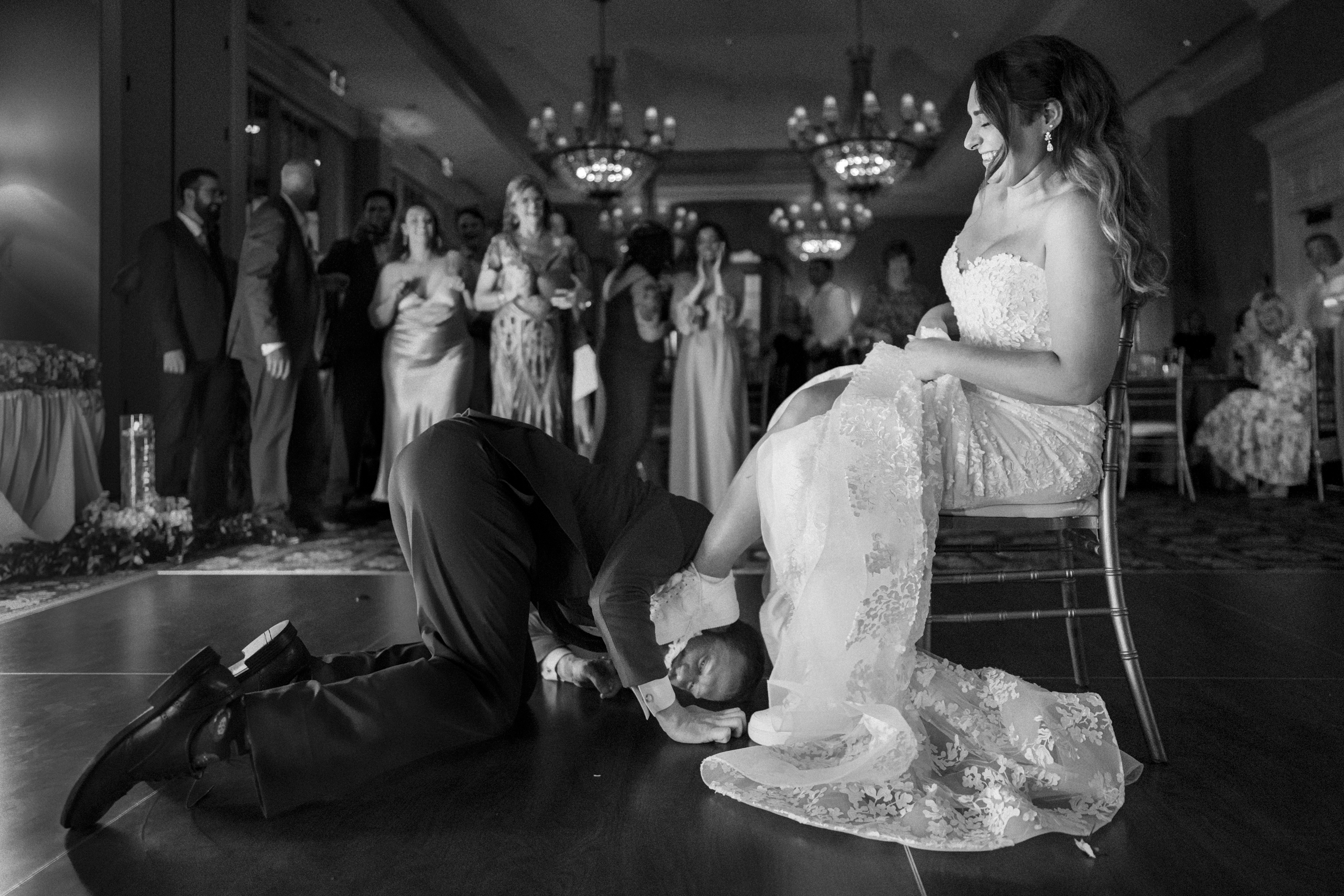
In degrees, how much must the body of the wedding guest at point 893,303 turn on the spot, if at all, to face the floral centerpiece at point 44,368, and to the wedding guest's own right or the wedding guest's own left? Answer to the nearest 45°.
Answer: approximately 45° to the wedding guest's own right

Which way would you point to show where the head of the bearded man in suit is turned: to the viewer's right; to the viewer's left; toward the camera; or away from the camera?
to the viewer's right

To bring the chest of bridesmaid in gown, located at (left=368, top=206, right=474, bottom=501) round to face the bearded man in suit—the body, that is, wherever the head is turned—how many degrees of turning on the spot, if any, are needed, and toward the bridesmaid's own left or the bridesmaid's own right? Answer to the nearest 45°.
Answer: approximately 90° to the bridesmaid's own right

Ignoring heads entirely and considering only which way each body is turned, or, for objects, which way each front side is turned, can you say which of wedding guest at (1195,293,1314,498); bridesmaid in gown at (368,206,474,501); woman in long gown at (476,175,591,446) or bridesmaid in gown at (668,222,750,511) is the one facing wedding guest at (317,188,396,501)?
wedding guest at (1195,293,1314,498)

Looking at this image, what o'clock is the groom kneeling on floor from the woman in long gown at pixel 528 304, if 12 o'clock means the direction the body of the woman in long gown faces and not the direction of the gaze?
The groom kneeling on floor is roughly at 12 o'clock from the woman in long gown.

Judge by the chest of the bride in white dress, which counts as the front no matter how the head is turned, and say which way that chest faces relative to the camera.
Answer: to the viewer's left

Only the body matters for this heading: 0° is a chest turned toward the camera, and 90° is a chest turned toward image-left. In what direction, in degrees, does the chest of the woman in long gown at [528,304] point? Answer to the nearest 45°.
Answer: approximately 0°

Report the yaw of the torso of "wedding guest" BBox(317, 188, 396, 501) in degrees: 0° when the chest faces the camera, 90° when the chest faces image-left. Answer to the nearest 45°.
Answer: approximately 315°
